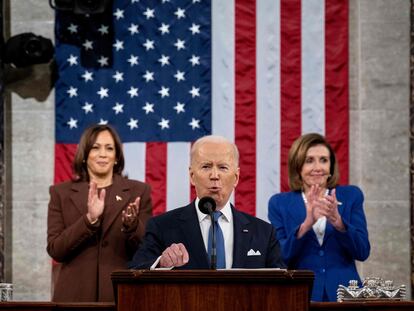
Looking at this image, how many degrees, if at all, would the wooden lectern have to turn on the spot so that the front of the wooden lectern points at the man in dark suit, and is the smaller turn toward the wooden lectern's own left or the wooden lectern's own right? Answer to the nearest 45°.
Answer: approximately 180°

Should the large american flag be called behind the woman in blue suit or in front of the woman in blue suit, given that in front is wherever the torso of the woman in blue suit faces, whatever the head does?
behind

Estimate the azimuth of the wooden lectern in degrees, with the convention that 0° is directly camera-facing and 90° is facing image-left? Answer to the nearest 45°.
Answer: approximately 0°

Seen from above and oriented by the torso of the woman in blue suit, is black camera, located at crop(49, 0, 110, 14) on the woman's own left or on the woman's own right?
on the woman's own right

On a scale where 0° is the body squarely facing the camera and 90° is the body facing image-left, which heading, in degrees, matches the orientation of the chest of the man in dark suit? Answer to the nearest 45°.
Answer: approximately 0°

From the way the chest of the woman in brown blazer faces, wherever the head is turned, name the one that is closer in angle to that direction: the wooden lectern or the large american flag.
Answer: the wooden lectern
